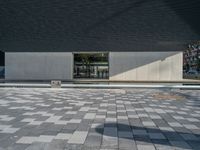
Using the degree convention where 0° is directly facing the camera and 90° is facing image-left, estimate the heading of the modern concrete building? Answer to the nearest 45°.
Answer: approximately 0°
